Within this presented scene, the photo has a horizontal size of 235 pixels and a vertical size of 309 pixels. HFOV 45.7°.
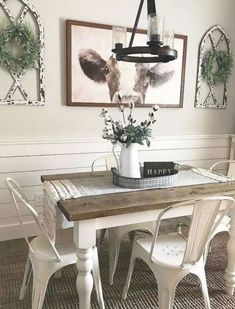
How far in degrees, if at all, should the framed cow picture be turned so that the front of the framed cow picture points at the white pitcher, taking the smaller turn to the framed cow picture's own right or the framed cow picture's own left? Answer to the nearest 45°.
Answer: approximately 45° to the framed cow picture's own right

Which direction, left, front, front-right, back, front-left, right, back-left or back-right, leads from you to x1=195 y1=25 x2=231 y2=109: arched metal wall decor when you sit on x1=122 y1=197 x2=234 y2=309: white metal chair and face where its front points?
front-right

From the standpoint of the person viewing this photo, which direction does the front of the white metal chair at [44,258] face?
facing away from the viewer and to the right of the viewer

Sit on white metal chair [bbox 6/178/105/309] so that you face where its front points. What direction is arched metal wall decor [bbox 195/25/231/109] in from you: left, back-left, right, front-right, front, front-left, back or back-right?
front

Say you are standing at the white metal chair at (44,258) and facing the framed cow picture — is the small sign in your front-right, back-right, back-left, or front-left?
front-right

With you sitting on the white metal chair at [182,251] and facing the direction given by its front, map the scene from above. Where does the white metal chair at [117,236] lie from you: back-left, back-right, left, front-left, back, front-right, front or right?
front

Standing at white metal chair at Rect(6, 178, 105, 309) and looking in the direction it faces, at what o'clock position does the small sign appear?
The small sign is roughly at 1 o'clock from the white metal chair.

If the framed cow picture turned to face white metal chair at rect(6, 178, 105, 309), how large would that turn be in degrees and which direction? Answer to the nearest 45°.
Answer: approximately 45° to its right

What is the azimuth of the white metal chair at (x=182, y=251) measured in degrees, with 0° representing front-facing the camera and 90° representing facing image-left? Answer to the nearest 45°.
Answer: approximately 135°

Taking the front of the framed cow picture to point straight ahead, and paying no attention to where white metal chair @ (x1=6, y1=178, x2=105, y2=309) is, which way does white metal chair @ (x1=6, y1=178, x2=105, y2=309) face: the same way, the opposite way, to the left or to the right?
to the left

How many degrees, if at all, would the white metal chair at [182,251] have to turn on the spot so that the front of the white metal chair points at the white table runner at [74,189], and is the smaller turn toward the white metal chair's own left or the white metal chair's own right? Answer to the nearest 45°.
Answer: approximately 45° to the white metal chair's own left
